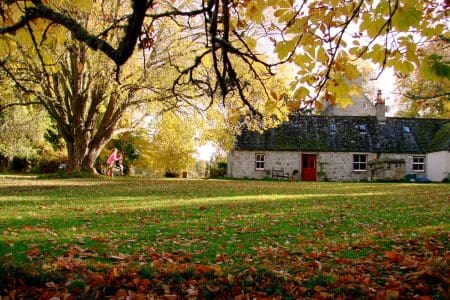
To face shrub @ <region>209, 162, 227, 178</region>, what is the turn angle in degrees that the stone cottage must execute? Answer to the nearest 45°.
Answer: approximately 90° to its right

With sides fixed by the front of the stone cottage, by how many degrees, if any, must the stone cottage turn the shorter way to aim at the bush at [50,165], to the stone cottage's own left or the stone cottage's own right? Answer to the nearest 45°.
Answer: approximately 90° to the stone cottage's own right

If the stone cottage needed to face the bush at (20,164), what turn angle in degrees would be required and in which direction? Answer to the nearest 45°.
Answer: approximately 90° to its right

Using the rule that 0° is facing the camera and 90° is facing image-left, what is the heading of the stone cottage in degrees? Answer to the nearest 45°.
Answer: approximately 0°
